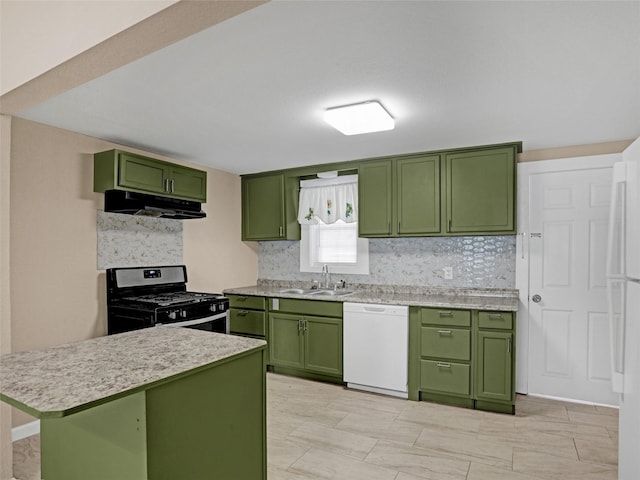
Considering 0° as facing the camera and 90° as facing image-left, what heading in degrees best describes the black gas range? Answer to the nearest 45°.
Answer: approximately 315°

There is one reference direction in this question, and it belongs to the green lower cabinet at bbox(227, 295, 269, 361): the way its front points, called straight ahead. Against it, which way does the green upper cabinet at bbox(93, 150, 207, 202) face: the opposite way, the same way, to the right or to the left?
to the left

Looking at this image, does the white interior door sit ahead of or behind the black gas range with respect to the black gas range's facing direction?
ahead

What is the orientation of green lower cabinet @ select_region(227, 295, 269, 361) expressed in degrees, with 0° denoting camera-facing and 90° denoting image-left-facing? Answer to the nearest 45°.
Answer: approximately 45°

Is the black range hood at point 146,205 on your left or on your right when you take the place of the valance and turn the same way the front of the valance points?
on your right

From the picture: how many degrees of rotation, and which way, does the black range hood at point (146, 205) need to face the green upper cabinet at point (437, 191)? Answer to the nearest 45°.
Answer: approximately 45° to its left

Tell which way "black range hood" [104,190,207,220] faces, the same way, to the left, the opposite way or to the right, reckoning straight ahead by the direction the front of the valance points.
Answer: to the left

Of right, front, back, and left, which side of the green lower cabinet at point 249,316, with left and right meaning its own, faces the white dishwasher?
left
